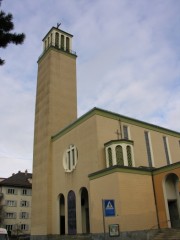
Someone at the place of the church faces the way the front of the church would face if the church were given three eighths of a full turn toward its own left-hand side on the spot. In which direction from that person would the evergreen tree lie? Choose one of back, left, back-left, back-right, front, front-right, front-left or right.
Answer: right

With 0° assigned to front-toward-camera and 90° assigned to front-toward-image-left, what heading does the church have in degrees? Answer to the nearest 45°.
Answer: approximately 45°
